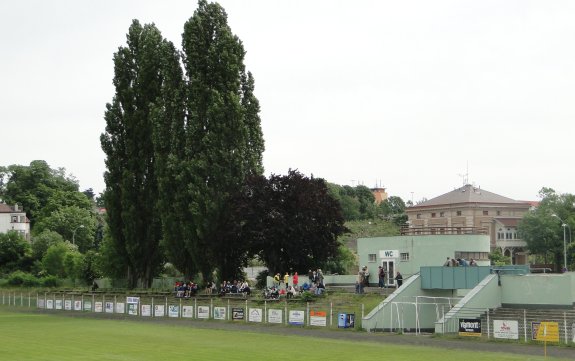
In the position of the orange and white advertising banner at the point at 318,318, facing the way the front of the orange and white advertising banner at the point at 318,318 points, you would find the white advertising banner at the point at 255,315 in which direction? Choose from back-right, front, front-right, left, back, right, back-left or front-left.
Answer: back-right

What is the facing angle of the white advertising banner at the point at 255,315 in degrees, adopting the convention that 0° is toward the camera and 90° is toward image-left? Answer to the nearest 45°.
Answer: approximately 0°

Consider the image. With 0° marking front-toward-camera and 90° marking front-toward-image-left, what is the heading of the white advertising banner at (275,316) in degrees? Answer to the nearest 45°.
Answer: approximately 0°

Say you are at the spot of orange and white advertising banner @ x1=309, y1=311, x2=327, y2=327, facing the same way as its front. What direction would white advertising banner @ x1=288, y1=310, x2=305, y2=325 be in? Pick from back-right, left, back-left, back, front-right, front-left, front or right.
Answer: back-right
